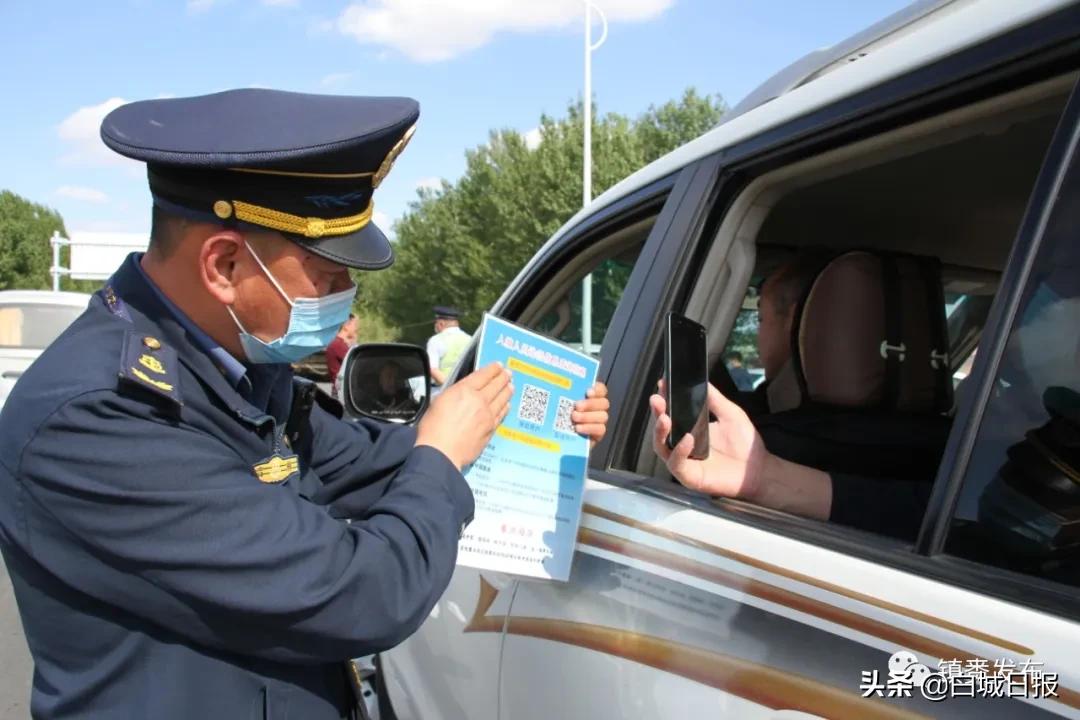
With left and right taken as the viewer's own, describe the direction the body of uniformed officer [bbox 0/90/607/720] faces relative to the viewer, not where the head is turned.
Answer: facing to the right of the viewer

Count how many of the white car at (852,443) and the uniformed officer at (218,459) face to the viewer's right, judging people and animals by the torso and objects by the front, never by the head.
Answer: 1

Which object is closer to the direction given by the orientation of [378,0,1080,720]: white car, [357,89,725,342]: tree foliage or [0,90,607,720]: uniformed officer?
the tree foliage

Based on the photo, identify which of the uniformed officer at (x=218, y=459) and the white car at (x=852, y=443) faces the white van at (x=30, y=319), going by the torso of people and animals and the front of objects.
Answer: the white car

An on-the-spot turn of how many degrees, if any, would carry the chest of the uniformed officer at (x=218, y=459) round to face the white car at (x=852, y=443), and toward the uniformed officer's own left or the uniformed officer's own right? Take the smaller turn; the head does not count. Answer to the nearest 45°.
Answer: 0° — they already face it

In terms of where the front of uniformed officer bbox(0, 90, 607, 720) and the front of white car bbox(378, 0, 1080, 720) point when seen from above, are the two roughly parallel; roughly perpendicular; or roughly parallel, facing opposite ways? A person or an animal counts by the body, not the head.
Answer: roughly perpendicular

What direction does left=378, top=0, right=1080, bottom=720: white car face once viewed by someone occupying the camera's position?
facing away from the viewer and to the left of the viewer

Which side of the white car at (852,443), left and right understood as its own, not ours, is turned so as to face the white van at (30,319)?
front

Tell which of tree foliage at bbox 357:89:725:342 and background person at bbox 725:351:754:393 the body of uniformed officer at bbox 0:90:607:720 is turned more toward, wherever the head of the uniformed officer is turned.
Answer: the background person

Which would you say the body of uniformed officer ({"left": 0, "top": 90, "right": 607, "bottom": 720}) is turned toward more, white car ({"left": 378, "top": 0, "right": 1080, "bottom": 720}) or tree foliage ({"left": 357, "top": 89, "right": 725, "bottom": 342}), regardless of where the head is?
the white car

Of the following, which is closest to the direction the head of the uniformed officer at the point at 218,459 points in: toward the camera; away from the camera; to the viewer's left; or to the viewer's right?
to the viewer's right

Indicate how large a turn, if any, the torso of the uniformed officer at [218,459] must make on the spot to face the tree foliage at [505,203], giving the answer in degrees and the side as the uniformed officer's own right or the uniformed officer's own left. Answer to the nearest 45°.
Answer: approximately 90° to the uniformed officer's own left
